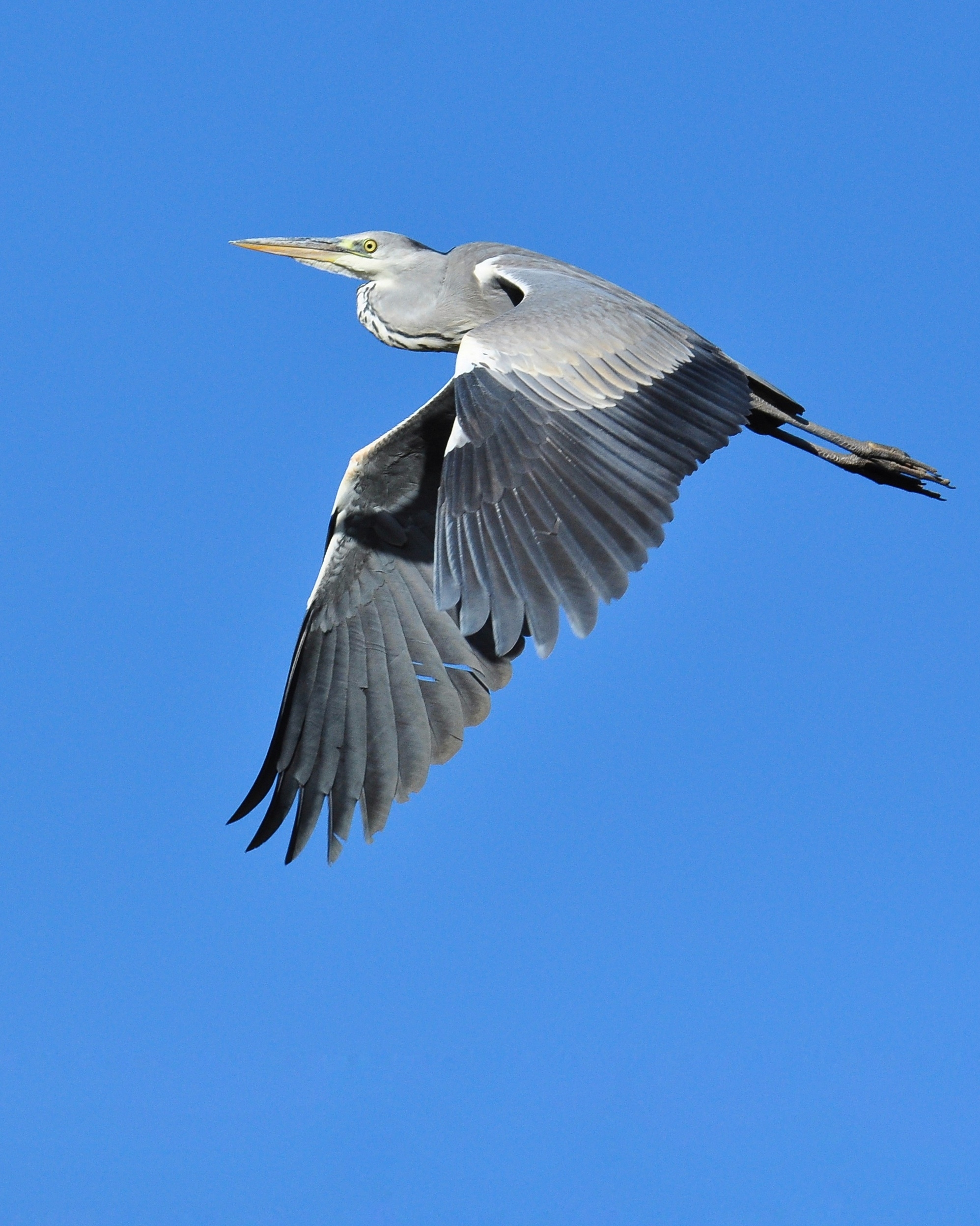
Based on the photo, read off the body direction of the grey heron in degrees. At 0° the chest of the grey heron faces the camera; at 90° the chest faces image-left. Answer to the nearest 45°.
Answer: approximately 90°
